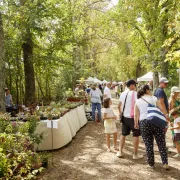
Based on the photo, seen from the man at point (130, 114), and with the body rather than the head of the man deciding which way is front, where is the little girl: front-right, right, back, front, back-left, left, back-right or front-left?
left

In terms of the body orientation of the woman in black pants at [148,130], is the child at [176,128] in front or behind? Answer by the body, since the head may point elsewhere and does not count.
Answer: in front

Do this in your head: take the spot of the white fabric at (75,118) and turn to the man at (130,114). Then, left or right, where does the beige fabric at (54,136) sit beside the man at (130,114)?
right

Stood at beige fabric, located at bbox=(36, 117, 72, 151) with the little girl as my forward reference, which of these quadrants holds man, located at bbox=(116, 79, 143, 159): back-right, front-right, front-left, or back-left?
front-right

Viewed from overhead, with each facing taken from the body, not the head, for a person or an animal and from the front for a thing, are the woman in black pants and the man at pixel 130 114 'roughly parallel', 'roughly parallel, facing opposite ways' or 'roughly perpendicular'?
roughly parallel

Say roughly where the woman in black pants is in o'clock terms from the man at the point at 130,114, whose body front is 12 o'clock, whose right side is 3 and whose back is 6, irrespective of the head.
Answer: The woman in black pants is roughly at 4 o'clock from the man.

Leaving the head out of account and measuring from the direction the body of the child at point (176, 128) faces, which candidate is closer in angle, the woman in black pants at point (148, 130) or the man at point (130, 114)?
the man

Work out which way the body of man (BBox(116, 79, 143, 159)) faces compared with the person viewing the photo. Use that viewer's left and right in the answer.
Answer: facing away from the viewer and to the right of the viewer

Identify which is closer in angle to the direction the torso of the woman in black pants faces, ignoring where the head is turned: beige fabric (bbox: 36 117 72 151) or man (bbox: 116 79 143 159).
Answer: the man

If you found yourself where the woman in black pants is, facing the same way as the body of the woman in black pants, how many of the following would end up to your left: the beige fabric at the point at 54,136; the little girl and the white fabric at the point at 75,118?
3

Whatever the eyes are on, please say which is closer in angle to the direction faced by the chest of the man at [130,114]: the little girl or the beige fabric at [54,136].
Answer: the little girl

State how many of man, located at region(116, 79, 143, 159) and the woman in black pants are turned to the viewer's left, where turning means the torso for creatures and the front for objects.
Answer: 0
